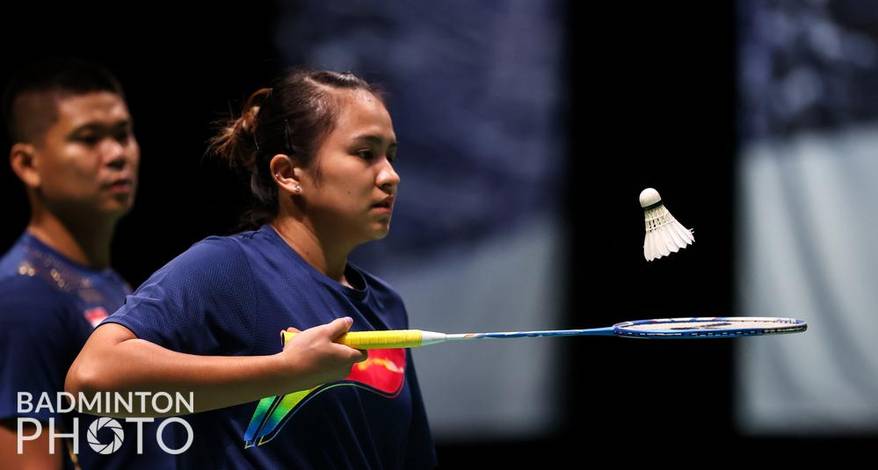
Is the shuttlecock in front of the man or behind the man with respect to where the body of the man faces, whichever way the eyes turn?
in front

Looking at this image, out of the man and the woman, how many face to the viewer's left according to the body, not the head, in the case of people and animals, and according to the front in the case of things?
0

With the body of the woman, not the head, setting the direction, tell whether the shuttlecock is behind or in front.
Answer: in front

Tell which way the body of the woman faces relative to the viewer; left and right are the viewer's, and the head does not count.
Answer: facing the viewer and to the right of the viewer

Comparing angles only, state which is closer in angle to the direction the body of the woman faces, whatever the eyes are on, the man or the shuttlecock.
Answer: the shuttlecock

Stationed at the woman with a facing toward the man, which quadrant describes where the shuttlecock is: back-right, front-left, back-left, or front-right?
back-right

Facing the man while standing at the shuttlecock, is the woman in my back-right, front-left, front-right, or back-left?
front-left

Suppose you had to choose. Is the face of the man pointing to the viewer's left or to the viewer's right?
to the viewer's right

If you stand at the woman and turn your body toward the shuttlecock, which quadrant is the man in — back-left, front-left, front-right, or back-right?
back-left

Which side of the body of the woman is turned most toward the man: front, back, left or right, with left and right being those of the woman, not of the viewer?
back

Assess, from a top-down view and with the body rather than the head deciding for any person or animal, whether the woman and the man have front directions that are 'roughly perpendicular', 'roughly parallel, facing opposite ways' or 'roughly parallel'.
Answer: roughly parallel
